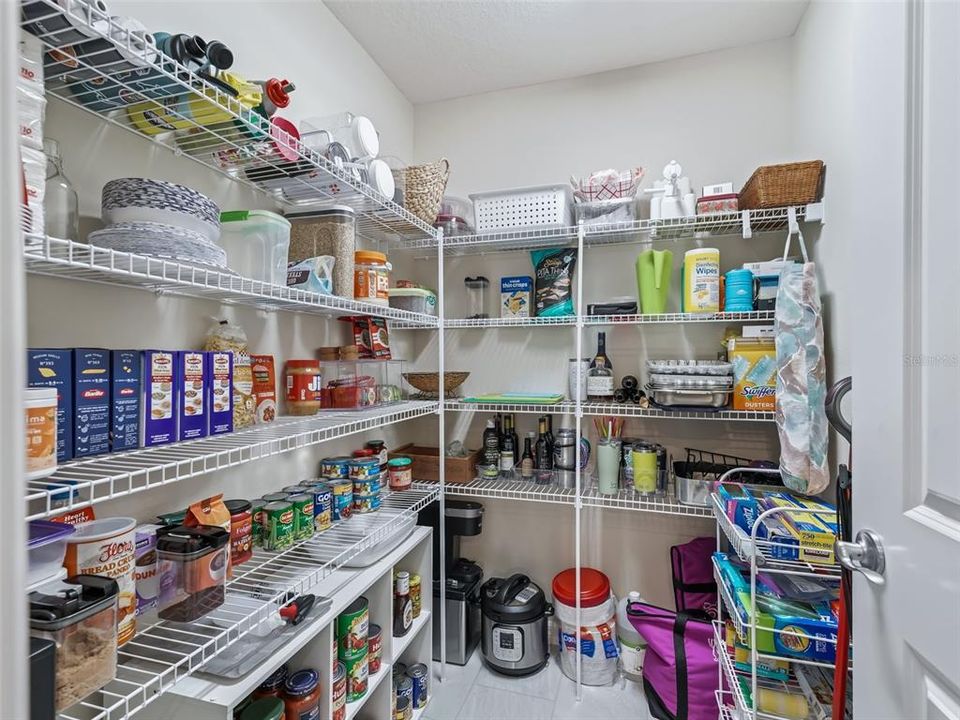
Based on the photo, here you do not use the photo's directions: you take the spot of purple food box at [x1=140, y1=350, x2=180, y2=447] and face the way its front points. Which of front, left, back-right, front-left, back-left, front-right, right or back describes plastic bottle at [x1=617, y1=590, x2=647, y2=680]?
front-left

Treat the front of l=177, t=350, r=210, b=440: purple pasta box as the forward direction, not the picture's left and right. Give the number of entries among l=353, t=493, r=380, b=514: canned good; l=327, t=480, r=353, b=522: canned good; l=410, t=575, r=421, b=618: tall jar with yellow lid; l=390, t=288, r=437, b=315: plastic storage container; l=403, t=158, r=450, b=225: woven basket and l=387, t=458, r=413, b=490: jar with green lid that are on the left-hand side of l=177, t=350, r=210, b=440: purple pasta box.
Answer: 6

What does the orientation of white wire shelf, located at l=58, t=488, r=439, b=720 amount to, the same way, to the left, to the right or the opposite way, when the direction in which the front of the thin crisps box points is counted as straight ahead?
to the left

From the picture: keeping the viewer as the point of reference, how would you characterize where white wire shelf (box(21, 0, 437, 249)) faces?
facing the viewer and to the right of the viewer

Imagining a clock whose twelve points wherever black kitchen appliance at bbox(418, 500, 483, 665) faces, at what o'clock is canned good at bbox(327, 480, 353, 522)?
The canned good is roughly at 3 o'clock from the black kitchen appliance.

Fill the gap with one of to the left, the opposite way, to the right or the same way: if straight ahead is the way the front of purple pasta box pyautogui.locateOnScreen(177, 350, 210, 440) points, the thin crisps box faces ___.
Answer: to the right

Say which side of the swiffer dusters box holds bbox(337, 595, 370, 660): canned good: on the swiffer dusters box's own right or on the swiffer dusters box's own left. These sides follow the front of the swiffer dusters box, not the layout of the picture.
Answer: on the swiffer dusters box's own right

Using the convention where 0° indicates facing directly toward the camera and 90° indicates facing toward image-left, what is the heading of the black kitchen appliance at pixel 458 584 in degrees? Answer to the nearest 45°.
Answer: approximately 315°

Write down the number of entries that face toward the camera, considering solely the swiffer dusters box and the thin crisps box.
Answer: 2

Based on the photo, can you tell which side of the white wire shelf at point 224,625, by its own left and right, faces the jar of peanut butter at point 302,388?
left

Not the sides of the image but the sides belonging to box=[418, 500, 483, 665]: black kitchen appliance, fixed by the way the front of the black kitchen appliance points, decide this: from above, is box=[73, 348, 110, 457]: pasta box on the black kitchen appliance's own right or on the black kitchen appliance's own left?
on the black kitchen appliance's own right

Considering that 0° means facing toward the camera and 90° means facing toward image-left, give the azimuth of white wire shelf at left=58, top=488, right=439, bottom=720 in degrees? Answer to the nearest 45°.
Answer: approximately 315°

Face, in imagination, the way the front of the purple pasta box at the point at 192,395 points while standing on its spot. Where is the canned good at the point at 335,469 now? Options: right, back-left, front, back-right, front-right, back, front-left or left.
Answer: left
